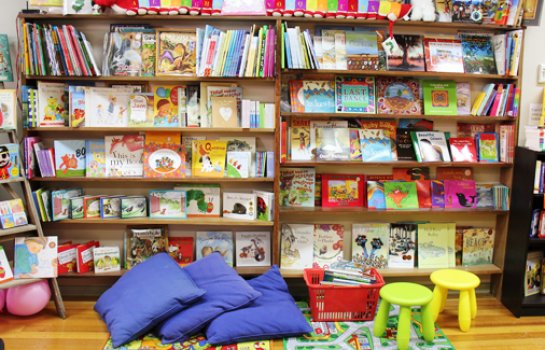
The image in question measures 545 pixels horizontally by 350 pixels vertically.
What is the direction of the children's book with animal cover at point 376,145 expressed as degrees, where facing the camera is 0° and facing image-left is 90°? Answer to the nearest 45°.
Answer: approximately 0°

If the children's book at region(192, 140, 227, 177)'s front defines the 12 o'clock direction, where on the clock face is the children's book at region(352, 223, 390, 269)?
the children's book at region(352, 223, 390, 269) is roughly at 9 o'clock from the children's book at region(192, 140, 227, 177).

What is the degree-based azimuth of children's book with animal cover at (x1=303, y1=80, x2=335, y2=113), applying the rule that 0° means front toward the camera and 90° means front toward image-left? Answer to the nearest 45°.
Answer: approximately 0°

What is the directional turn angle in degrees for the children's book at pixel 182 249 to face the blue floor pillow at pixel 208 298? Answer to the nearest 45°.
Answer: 0° — it already faces it
